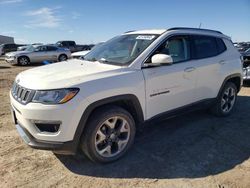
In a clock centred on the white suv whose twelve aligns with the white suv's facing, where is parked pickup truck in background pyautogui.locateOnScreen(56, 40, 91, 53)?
The parked pickup truck in background is roughly at 4 o'clock from the white suv.

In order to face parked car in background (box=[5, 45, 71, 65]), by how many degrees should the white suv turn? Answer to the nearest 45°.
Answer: approximately 135° to its right

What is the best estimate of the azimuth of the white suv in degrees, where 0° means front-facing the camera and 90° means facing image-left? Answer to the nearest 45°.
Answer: approximately 45°

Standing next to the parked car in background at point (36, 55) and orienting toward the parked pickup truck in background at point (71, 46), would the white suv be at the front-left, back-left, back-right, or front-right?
back-right

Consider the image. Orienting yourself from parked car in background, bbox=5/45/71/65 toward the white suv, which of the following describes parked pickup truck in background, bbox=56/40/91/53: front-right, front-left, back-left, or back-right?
back-left
